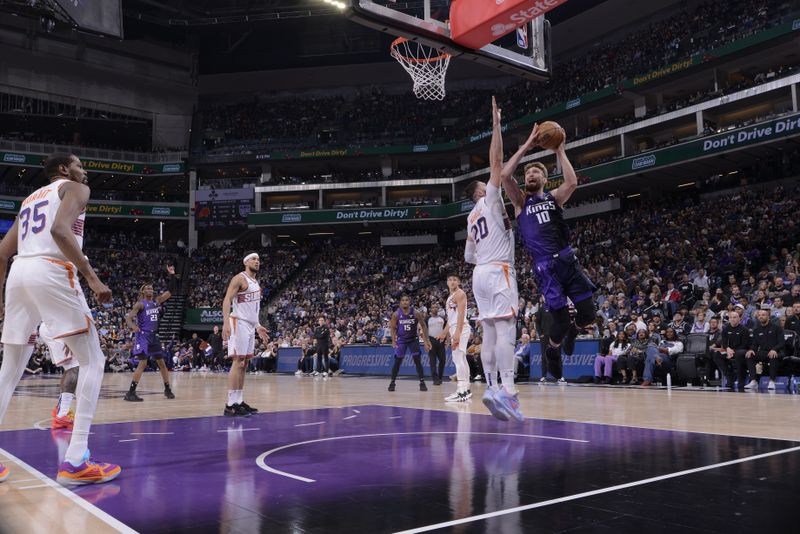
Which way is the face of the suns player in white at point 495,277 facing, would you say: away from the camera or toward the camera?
away from the camera

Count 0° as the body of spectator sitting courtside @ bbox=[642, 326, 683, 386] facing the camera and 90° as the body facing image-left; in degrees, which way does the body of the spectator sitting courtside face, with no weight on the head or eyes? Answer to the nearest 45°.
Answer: approximately 45°

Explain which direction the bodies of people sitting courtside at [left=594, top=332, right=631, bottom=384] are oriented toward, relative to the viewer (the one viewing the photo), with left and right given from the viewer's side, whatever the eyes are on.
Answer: facing the viewer and to the left of the viewer

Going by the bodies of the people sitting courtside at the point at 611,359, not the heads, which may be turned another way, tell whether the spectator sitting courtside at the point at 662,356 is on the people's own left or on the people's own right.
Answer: on the people's own left

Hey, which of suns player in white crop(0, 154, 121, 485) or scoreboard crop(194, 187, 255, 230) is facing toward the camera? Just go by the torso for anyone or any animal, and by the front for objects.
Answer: the scoreboard

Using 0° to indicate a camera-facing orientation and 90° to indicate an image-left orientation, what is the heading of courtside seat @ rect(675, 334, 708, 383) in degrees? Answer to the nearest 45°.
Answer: approximately 45°

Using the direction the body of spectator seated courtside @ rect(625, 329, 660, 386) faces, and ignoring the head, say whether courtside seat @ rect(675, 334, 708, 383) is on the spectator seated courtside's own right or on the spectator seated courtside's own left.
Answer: on the spectator seated courtside's own left

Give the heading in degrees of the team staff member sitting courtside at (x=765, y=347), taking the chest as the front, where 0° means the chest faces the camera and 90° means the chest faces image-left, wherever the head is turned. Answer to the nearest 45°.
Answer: approximately 45°

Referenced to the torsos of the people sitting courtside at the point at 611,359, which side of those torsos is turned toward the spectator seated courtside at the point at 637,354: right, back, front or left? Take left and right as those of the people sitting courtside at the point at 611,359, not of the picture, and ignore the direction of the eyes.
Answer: left

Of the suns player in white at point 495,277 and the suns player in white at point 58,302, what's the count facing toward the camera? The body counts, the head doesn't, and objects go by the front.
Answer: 0

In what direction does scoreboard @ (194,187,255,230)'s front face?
toward the camera

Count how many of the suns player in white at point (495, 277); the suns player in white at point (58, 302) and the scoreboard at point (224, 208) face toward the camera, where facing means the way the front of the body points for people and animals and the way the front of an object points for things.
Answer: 1

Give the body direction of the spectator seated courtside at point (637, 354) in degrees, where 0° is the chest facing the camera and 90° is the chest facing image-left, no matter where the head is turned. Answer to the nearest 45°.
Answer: approximately 45°

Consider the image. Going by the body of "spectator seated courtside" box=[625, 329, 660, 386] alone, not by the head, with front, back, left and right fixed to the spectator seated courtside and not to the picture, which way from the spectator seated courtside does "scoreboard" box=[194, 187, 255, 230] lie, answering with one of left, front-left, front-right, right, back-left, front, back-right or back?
right

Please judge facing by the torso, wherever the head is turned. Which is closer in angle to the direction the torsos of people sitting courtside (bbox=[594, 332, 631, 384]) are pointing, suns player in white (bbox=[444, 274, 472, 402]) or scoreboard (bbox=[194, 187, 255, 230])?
the suns player in white
